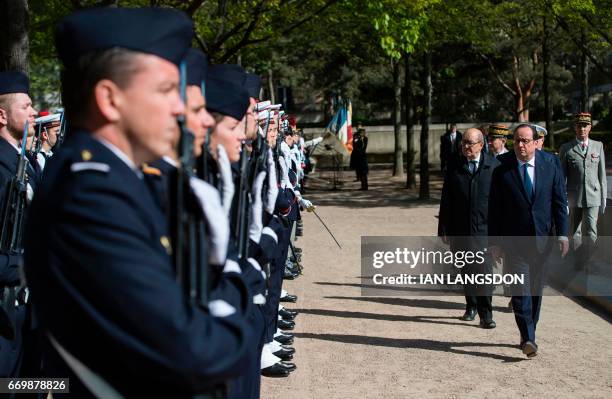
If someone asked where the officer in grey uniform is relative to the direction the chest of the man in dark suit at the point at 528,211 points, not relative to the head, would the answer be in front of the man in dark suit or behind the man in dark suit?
behind

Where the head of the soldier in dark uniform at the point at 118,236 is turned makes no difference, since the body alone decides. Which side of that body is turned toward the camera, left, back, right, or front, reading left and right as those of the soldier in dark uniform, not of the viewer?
right

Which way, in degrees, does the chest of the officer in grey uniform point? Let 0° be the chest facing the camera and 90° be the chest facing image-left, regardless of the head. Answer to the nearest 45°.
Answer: approximately 0°

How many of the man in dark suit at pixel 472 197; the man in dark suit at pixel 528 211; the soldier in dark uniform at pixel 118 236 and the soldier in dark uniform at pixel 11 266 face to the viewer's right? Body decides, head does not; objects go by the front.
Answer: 2

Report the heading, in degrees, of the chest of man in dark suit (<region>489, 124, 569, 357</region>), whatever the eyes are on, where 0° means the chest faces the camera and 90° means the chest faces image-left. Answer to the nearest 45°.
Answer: approximately 0°

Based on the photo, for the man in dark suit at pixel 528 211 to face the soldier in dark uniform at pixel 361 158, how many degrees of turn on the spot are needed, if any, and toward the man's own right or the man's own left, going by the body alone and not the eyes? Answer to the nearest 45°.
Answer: approximately 180°

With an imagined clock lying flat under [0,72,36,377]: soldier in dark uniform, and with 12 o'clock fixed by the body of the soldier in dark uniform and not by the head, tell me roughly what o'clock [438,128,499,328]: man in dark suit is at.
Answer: The man in dark suit is roughly at 11 o'clock from the soldier in dark uniform.

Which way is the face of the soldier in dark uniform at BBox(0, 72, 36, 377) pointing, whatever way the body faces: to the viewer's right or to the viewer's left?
to the viewer's right

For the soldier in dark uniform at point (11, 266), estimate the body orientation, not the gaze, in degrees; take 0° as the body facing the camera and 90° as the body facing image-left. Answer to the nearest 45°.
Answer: approximately 270°
